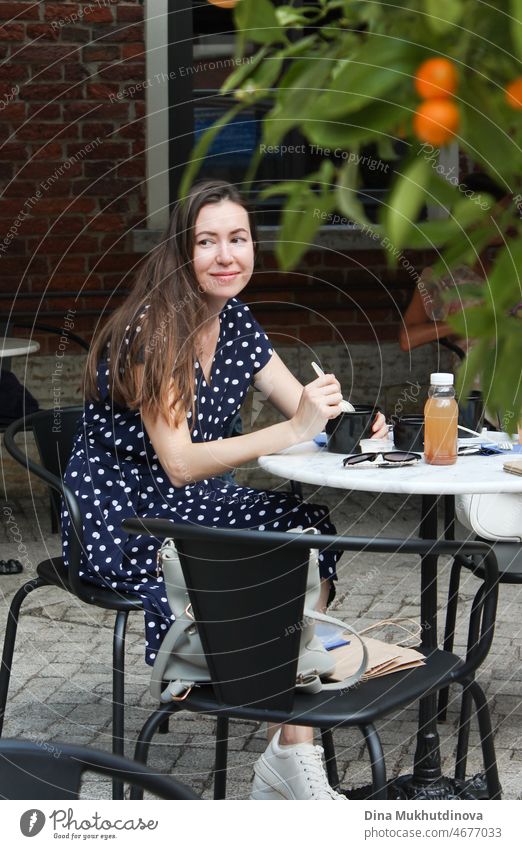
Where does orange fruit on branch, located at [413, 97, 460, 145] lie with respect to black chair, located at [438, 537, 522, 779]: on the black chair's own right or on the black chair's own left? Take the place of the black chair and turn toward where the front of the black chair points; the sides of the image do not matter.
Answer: on the black chair's own left

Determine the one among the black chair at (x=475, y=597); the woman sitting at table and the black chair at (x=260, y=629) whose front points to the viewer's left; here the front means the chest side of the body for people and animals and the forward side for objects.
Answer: the black chair at (x=475, y=597)

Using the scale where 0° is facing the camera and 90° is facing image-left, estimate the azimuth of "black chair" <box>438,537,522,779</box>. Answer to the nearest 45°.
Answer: approximately 90°

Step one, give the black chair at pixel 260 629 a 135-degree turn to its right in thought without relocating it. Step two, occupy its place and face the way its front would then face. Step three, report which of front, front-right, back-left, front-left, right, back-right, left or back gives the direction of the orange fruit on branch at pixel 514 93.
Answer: front

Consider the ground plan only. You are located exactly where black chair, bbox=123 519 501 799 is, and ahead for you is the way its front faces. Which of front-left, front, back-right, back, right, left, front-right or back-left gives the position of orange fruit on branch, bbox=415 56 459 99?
back-right

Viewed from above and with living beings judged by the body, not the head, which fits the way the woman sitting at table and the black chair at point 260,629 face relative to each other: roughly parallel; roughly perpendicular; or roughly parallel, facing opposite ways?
roughly perpendicular

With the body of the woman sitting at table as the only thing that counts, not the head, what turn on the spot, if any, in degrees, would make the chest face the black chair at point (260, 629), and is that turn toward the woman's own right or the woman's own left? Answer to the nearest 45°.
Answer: approximately 45° to the woman's own right

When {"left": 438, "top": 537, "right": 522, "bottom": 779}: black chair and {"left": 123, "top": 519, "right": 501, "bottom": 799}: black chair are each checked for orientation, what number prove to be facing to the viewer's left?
1

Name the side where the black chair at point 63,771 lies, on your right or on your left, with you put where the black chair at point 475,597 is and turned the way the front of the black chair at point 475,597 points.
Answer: on your left

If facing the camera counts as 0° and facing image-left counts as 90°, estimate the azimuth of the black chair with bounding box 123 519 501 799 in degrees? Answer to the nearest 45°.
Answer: approximately 225°

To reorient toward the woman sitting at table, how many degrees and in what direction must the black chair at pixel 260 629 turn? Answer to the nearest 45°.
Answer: approximately 45° to its left
